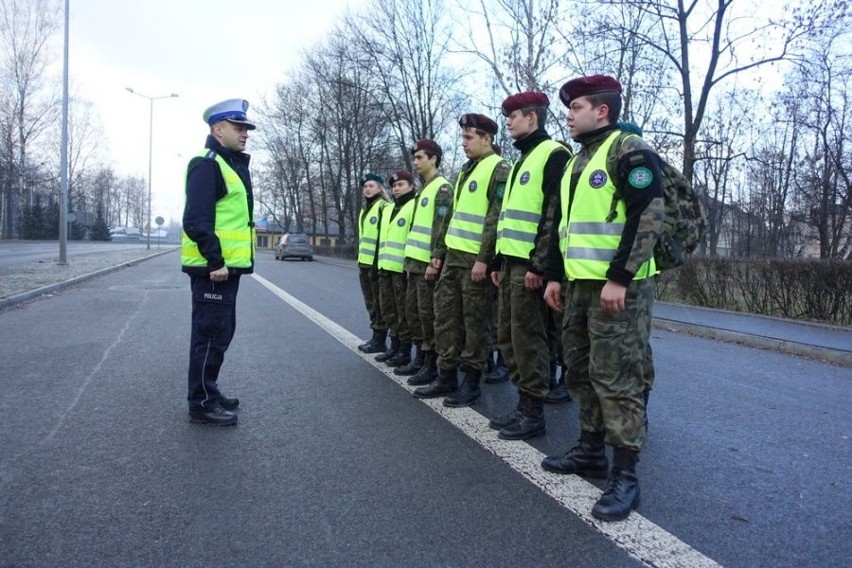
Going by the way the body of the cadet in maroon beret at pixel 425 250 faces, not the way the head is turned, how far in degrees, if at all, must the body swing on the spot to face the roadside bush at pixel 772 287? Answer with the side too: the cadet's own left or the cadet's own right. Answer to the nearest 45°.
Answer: approximately 180°

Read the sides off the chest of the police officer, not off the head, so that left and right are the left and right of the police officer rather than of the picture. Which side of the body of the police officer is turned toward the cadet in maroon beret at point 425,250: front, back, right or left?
front

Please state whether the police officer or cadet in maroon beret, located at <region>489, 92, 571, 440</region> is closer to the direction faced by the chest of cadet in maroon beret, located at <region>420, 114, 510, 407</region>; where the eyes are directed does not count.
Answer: the police officer

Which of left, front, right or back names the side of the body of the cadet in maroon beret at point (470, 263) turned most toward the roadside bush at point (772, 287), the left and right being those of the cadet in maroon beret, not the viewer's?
back

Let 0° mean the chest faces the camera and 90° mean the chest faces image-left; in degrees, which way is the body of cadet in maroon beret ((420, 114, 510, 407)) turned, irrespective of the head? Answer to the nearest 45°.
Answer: approximately 45°

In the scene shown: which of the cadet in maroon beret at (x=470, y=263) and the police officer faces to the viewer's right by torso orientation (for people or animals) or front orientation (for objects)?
the police officer

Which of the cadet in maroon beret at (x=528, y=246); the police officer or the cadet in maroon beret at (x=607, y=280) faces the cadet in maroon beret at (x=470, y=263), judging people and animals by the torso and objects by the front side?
the police officer

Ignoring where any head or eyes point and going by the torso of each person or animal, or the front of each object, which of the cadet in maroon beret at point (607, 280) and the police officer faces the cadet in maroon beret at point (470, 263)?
the police officer

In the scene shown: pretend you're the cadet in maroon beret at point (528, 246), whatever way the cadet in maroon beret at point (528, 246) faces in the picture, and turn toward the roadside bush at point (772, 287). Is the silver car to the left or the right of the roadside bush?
left

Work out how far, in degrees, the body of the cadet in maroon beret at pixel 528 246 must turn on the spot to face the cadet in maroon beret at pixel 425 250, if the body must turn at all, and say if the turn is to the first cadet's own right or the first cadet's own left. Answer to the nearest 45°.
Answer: approximately 90° to the first cadet's own right

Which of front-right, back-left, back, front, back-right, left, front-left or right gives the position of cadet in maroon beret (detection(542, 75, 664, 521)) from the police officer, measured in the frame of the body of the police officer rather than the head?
front-right

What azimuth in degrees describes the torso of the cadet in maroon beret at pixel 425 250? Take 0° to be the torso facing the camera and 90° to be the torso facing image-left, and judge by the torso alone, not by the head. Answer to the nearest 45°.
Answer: approximately 45°

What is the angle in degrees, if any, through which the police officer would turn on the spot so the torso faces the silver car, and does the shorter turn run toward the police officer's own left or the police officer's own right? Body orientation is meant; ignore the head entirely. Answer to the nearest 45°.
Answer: approximately 90° to the police officer's own left

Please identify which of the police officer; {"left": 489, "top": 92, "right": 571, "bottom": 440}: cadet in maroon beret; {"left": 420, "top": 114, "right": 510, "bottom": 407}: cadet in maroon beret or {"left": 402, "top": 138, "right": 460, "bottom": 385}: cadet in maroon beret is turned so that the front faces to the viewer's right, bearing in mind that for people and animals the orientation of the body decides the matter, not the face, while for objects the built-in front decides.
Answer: the police officer

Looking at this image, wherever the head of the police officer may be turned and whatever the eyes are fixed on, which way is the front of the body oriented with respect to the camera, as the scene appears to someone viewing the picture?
to the viewer's right
